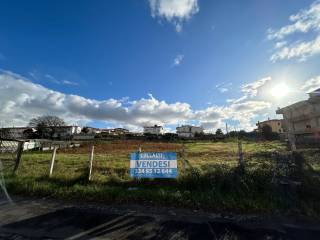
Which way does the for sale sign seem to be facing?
toward the camera
